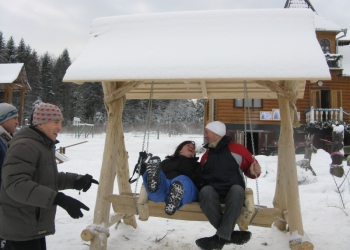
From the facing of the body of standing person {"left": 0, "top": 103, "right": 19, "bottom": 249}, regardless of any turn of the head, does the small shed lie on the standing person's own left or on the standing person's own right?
on the standing person's own left

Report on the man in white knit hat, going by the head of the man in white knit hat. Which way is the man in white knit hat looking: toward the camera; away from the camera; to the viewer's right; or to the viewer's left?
to the viewer's left

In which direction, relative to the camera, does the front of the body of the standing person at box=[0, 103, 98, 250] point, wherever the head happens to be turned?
to the viewer's right

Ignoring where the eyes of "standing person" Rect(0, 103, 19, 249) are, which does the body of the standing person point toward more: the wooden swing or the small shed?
the wooden swing

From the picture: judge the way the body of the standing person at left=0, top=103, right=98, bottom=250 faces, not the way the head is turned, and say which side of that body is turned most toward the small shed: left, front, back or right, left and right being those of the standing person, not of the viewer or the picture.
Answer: left

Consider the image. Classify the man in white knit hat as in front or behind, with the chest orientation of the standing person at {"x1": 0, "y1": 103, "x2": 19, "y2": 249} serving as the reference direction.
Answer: in front

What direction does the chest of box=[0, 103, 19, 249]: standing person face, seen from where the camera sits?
to the viewer's right

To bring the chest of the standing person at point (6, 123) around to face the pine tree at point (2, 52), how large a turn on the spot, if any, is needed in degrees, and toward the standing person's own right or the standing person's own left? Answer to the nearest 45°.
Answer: approximately 90° to the standing person's own left

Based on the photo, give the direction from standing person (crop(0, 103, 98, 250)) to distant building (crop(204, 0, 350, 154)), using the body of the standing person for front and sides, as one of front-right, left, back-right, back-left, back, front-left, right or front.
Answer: front-left

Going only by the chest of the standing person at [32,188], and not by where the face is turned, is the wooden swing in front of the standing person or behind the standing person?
in front

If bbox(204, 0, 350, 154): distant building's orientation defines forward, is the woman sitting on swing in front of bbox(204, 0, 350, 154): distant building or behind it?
in front

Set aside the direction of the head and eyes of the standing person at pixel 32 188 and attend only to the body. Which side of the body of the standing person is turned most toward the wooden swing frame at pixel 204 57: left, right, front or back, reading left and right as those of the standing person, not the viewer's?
front

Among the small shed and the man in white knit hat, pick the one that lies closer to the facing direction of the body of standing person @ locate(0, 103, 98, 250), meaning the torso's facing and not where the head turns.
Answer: the man in white knit hat

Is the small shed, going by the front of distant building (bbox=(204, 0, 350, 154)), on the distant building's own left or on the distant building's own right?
on the distant building's own right
